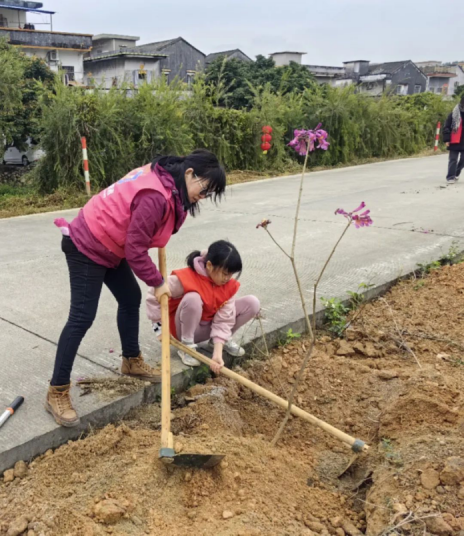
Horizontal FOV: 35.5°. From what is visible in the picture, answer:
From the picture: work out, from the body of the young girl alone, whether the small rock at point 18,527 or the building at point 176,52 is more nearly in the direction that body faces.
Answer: the small rock

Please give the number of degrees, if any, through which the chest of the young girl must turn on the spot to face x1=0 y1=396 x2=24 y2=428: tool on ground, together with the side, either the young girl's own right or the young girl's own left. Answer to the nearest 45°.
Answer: approximately 90° to the young girl's own right

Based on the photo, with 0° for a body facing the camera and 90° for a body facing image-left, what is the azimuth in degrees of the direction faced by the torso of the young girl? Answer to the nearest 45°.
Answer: approximately 315°

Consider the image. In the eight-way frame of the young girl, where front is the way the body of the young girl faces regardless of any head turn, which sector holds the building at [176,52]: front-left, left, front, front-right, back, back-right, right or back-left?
back-left

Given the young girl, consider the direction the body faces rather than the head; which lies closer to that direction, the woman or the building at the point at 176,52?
the woman

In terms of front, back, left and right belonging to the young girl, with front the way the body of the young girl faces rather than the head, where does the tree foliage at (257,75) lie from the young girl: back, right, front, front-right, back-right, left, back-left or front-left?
back-left

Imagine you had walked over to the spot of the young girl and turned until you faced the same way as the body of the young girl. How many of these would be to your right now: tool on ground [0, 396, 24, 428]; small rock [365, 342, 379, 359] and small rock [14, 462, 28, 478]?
2

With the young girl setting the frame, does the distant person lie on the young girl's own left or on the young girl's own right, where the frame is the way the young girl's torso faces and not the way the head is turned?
on the young girl's own left

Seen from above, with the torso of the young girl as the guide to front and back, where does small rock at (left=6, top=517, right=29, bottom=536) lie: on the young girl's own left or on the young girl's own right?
on the young girl's own right
